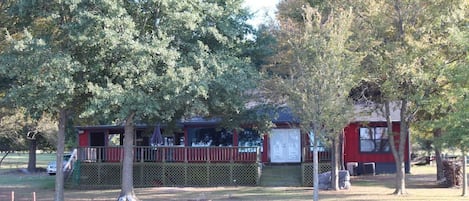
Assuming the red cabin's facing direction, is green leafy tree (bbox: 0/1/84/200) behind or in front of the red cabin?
in front

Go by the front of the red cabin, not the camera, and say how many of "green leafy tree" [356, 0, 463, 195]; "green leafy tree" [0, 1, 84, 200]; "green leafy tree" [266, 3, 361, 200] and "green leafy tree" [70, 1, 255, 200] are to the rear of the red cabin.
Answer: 0

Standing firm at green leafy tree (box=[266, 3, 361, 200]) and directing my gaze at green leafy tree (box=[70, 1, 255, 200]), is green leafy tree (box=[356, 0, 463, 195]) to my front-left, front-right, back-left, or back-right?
back-right

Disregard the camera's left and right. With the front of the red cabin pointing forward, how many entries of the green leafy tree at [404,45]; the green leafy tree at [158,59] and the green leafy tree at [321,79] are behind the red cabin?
0

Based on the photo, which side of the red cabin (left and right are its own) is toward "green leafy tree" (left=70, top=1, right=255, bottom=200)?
front

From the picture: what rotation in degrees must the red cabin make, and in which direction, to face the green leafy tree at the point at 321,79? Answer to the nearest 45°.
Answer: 0° — it already faces it

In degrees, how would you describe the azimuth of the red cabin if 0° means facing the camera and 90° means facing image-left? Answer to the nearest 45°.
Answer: approximately 0°

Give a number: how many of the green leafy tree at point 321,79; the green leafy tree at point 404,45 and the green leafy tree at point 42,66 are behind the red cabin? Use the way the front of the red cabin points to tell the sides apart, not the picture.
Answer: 0

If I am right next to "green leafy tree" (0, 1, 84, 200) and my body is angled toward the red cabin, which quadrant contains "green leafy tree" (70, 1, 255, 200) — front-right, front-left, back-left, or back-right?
front-right

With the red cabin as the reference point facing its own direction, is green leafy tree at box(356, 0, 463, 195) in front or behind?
in front
